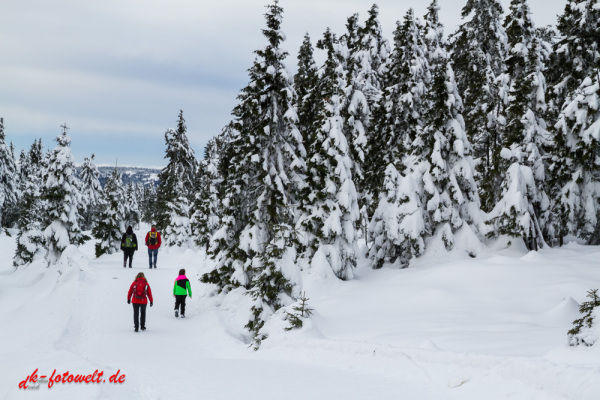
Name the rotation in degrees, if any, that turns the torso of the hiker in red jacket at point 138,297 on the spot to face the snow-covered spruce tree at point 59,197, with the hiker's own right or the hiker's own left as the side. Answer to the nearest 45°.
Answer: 0° — they already face it

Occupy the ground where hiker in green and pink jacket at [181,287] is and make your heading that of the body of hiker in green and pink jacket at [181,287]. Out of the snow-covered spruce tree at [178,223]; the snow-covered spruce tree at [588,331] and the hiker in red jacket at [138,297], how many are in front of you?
1

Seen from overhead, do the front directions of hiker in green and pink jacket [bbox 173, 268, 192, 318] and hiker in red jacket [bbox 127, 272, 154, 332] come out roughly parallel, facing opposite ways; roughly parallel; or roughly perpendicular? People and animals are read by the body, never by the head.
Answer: roughly parallel

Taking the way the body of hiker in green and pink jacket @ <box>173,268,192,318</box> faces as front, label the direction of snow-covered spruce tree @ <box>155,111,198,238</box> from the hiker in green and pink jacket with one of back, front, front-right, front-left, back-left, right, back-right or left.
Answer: front

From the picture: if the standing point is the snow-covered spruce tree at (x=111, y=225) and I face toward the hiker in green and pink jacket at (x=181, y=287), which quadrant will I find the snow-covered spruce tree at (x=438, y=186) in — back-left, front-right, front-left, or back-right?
front-left

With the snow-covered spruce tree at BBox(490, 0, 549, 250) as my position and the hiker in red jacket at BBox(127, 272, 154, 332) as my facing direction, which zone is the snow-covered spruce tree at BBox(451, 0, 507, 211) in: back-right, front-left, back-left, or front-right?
back-right

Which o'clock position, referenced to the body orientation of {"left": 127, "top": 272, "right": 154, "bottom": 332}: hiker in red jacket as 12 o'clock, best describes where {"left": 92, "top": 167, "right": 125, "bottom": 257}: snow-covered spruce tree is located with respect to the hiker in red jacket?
The snow-covered spruce tree is roughly at 12 o'clock from the hiker in red jacket.

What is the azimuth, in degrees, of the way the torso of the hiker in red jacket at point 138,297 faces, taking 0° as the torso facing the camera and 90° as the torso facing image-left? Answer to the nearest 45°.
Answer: approximately 180°

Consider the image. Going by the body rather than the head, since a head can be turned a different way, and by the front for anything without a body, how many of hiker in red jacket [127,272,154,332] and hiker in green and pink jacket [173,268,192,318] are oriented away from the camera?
2

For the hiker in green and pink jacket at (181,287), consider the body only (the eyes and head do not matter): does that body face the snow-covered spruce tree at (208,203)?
yes

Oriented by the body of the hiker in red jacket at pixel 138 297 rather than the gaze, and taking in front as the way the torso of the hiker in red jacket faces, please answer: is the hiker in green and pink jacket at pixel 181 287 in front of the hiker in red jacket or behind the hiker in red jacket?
in front

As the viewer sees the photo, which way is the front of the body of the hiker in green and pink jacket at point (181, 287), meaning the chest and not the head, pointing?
away from the camera
